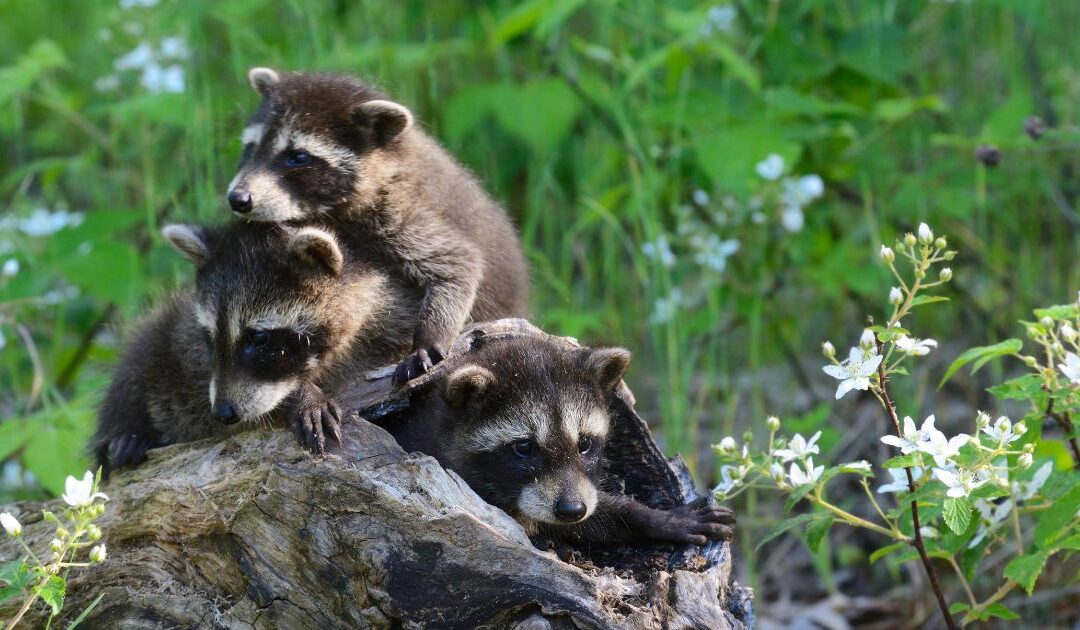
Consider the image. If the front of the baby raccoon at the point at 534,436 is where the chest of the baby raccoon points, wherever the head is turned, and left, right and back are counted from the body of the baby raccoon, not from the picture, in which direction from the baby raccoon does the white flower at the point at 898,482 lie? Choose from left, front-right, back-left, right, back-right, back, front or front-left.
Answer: front-left

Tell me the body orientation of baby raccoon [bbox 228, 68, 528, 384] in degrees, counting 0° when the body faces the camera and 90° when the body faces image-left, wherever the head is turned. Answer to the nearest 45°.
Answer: approximately 45°

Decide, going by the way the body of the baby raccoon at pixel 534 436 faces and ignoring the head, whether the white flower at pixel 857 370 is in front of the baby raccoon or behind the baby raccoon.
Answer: in front

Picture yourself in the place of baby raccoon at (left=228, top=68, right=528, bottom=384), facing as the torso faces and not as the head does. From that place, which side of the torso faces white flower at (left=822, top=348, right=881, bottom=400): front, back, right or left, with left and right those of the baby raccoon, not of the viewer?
back

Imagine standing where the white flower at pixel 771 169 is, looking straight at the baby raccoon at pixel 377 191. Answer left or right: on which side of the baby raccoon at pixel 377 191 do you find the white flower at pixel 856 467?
left

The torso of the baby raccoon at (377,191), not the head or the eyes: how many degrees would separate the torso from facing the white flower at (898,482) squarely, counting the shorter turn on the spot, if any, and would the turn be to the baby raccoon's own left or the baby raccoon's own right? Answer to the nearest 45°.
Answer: approximately 90° to the baby raccoon's own left

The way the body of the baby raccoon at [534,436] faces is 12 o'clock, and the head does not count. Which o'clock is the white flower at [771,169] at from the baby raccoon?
The white flower is roughly at 8 o'clock from the baby raccoon.

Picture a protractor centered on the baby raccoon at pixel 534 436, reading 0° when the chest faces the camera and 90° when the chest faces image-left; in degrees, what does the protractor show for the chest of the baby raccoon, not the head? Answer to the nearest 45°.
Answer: approximately 315°

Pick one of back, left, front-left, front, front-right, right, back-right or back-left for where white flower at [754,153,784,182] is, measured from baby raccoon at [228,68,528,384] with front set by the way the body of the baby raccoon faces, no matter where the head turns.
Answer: back

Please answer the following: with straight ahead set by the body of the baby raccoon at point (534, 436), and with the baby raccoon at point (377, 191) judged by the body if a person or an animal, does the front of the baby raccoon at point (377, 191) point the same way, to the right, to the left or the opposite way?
to the right

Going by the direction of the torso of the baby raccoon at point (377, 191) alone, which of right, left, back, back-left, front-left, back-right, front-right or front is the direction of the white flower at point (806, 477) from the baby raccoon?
left

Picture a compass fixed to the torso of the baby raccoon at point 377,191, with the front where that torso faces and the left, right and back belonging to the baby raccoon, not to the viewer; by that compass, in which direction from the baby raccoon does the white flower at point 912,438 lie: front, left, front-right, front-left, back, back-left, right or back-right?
left
